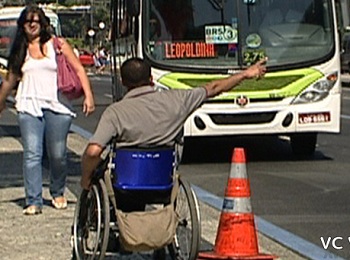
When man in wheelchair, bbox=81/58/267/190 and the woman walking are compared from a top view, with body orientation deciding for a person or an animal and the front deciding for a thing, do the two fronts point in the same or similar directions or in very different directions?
very different directions

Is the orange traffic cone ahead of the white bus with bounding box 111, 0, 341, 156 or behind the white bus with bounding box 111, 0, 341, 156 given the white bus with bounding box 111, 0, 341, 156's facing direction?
ahead

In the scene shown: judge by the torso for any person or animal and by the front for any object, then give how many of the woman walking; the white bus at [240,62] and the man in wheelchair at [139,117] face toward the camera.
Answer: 2

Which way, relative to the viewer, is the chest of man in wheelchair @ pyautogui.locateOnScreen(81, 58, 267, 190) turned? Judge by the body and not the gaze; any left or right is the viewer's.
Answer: facing away from the viewer

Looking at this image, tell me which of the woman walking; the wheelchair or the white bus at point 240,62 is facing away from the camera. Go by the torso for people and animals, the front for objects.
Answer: the wheelchair

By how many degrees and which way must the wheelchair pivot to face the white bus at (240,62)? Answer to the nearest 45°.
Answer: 0° — it already faces it

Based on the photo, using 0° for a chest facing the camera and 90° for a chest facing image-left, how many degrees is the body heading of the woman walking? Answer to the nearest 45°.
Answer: approximately 0°

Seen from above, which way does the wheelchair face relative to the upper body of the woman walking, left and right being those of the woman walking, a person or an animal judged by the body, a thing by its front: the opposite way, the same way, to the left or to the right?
the opposite way

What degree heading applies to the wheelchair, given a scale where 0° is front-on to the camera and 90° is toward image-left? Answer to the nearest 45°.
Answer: approximately 180°

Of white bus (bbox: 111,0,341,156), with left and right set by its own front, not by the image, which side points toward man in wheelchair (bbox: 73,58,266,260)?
front
